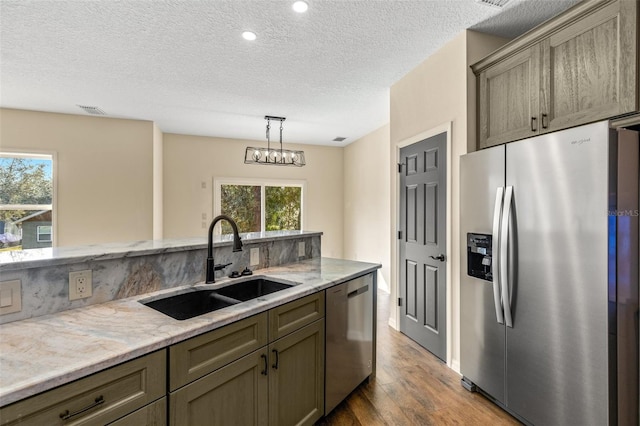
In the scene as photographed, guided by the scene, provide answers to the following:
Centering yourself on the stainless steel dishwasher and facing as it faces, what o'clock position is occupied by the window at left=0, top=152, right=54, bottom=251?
The window is roughly at 5 o'clock from the stainless steel dishwasher.

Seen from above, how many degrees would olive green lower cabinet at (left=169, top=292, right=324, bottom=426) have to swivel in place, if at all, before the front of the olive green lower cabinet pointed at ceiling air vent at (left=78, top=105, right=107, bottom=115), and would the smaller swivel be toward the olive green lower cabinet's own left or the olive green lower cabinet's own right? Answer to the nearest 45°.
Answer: approximately 180°

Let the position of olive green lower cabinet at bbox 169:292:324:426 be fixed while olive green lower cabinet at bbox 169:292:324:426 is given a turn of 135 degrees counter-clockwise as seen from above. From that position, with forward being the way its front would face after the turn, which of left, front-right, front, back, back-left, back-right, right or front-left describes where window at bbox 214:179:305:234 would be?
front

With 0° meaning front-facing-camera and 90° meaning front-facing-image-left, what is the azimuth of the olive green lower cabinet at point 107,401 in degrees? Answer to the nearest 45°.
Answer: approximately 315°

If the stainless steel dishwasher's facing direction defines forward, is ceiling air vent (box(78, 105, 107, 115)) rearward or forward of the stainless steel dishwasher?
rearward

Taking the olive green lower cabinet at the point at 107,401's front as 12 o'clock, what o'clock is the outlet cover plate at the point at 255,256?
The outlet cover plate is roughly at 9 o'clock from the olive green lower cabinet.

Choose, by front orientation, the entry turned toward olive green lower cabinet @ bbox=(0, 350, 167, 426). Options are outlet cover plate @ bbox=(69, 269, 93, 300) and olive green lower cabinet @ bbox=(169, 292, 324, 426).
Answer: the outlet cover plate

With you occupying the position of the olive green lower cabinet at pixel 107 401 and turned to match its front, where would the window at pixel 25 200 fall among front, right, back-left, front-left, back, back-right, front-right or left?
back-left

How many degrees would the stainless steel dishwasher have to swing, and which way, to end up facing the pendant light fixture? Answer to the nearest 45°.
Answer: approximately 180°

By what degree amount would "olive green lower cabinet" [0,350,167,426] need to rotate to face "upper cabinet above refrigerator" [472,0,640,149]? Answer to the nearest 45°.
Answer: approximately 45° to its left

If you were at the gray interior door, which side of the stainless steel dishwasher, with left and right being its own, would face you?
left
